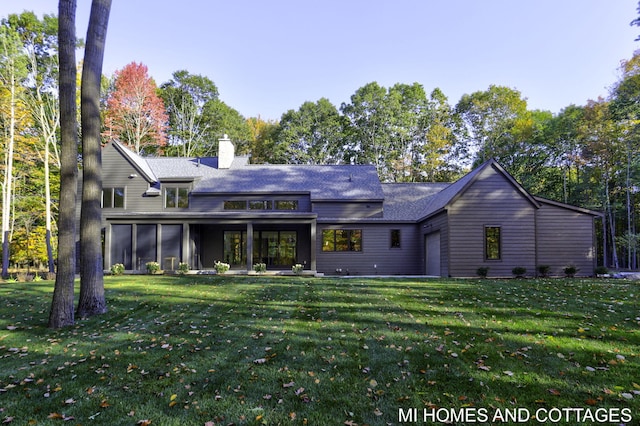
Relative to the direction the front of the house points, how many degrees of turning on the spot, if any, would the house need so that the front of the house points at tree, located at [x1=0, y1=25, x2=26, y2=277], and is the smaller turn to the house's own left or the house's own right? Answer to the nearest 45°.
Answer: approximately 90° to the house's own right

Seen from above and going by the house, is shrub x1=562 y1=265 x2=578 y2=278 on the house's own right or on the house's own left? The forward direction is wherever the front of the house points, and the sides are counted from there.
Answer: on the house's own left

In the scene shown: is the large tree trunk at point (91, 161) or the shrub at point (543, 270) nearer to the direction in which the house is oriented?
the large tree trunk

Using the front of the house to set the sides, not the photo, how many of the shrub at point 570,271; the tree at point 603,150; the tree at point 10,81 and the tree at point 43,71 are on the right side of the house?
2

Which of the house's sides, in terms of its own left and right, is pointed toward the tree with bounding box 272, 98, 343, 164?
back

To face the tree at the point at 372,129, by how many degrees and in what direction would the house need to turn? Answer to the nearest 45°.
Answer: approximately 180°

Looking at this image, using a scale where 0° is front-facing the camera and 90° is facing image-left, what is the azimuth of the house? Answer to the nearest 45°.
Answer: approximately 0°
